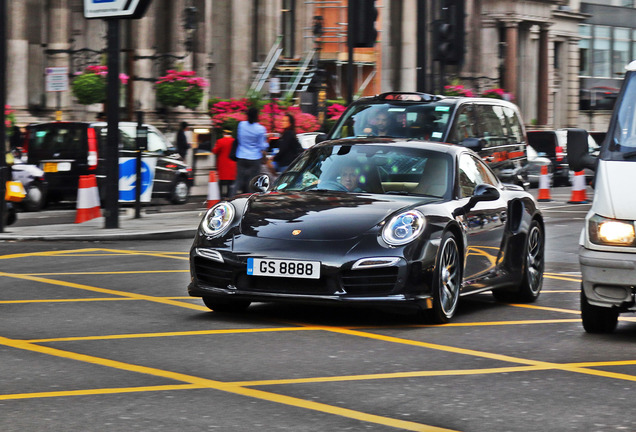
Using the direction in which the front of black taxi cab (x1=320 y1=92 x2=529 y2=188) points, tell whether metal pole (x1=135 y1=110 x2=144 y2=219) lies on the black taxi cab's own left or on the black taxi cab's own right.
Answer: on the black taxi cab's own right

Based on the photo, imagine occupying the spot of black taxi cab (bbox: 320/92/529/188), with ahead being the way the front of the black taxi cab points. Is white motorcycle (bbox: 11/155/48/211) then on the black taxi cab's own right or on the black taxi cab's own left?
on the black taxi cab's own right

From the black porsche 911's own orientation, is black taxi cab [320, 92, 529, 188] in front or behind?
behind

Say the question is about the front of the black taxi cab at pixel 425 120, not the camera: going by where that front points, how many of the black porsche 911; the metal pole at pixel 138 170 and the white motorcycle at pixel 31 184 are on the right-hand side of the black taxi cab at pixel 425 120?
2

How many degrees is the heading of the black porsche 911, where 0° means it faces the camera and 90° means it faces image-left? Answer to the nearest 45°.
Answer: approximately 45°

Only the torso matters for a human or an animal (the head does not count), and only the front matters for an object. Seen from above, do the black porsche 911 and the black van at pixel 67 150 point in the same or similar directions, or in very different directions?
very different directions

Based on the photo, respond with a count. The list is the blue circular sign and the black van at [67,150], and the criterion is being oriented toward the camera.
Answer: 1

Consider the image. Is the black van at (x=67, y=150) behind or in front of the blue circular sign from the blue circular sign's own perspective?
behind

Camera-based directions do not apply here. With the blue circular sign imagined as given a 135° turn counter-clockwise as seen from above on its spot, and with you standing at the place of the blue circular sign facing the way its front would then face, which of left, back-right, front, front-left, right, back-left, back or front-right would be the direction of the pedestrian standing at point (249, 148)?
front-right
